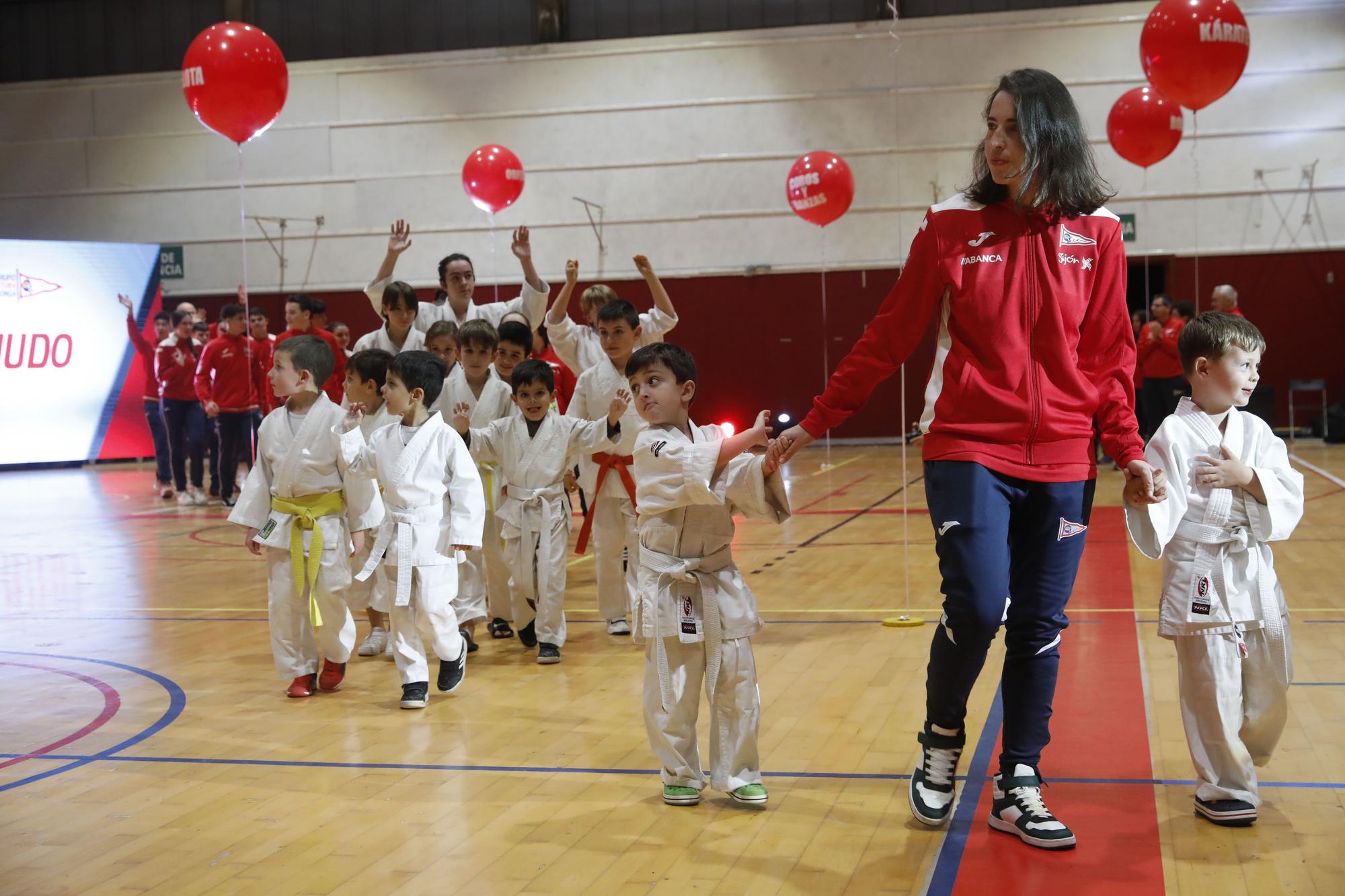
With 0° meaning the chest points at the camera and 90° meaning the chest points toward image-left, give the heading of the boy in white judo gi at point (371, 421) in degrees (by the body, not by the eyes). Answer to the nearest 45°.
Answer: approximately 45°

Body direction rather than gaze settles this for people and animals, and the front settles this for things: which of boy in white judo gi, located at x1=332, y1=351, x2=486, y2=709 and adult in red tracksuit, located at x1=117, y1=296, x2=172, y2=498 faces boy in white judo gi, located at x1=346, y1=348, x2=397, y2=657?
the adult in red tracksuit

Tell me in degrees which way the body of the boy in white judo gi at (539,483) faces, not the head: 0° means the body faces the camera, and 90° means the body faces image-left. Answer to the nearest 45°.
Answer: approximately 0°

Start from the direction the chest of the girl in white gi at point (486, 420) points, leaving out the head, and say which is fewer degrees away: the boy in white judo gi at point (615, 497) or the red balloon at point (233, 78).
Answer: the boy in white judo gi

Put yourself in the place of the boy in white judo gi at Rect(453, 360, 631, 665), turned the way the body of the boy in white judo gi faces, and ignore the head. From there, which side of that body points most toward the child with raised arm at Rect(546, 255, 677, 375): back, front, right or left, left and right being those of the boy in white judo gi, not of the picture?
back

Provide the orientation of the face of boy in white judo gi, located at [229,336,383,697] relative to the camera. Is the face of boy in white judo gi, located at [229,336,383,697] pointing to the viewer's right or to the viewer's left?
to the viewer's left

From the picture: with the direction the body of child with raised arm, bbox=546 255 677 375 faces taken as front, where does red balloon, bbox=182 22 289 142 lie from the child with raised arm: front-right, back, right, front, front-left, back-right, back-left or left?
back-right

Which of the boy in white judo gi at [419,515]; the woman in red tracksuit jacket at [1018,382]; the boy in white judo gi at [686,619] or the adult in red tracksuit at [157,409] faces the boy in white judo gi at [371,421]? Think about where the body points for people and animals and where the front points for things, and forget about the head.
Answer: the adult in red tracksuit
